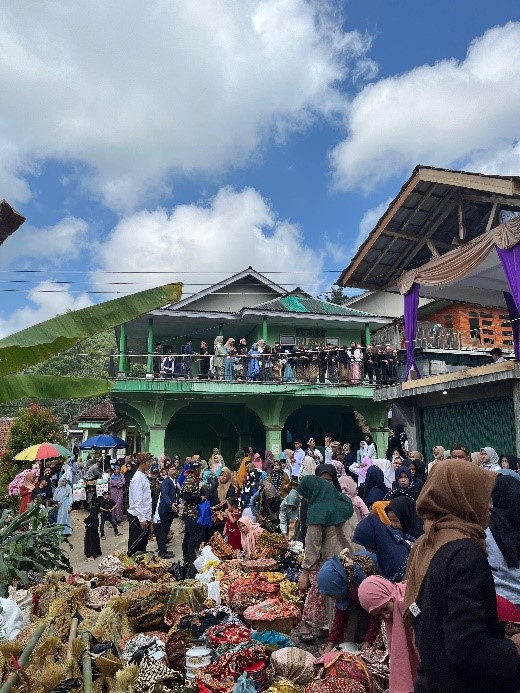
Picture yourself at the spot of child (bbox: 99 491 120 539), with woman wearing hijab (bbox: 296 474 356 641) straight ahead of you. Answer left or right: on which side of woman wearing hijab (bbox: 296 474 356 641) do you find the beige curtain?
left

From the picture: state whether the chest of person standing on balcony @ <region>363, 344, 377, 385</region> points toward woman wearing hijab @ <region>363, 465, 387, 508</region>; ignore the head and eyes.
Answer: yes

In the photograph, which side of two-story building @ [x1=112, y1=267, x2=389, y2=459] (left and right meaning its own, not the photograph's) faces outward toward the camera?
front

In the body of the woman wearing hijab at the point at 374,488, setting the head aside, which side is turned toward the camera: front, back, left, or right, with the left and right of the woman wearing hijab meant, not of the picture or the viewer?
back

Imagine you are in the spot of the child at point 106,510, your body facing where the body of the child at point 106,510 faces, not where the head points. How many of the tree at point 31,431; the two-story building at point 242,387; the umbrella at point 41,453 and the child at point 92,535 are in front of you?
1

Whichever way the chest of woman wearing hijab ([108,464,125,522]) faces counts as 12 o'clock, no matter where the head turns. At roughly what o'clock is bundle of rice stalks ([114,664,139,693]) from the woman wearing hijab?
The bundle of rice stalks is roughly at 12 o'clock from the woman wearing hijab.

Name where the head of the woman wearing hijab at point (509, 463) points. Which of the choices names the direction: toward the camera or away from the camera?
toward the camera

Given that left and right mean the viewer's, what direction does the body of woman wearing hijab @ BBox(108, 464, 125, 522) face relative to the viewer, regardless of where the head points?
facing the viewer

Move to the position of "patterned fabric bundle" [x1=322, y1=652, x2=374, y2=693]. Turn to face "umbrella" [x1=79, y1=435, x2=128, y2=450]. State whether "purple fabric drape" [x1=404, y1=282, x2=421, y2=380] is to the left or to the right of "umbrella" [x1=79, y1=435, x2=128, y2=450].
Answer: right

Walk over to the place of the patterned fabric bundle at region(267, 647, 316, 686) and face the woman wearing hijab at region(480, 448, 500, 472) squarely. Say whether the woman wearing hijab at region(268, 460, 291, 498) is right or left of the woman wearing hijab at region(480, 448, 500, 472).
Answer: left

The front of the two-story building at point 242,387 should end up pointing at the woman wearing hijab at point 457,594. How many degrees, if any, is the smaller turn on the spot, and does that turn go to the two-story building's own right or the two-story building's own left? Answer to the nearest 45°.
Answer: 0° — it already faces them

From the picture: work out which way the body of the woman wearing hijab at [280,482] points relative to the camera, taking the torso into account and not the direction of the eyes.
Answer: toward the camera

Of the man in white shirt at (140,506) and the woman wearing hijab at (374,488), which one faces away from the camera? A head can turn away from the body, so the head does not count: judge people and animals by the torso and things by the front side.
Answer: the woman wearing hijab

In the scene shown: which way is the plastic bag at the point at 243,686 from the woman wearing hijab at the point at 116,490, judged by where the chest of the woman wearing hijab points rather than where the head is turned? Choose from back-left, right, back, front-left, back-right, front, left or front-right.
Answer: front
